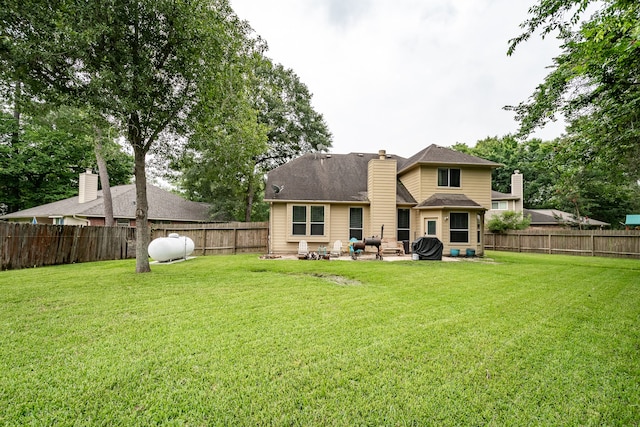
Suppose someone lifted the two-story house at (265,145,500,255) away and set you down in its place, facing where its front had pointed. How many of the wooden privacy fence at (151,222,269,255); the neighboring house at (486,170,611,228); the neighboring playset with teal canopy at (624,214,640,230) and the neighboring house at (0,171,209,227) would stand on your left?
2

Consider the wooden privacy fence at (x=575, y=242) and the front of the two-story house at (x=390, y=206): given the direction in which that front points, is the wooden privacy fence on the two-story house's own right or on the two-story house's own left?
on the two-story house's own right

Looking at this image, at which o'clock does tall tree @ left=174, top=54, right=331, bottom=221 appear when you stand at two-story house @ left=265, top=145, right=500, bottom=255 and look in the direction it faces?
The tall tree is roughly at 10 o'clock from the two-story house.

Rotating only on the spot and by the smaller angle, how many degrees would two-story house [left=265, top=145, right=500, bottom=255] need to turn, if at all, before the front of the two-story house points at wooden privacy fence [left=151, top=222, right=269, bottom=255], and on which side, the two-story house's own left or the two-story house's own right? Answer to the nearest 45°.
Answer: approximately 90° to the two-story house's own left

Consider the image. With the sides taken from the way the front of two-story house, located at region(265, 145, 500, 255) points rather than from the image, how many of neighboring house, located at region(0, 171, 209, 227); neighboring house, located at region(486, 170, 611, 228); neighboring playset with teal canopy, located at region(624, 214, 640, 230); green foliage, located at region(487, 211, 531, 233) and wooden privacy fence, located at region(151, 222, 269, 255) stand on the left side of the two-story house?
2

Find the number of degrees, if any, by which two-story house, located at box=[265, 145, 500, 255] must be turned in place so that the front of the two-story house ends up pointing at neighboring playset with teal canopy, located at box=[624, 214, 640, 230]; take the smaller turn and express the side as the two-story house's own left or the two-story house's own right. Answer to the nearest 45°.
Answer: approximately 45° to the two-story house's own right

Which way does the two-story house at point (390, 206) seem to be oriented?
away from the camera

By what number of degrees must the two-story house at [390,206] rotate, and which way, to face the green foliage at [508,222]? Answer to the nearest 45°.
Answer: approximately 45° to its right

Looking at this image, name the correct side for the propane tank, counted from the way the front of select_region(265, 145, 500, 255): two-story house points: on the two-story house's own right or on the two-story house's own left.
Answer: on the two-story house's own left

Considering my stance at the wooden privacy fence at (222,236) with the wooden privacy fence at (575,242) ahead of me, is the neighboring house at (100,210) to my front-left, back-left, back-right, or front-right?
back-left

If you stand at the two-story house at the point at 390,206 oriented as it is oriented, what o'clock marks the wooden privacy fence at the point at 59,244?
The wooden privacy fence is roughly at 8 o'clock from the two-story house.
